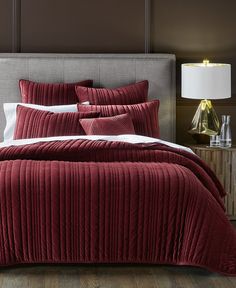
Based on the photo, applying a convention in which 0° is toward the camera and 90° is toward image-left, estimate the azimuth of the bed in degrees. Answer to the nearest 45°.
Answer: approximately 0°

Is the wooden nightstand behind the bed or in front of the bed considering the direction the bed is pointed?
behind
